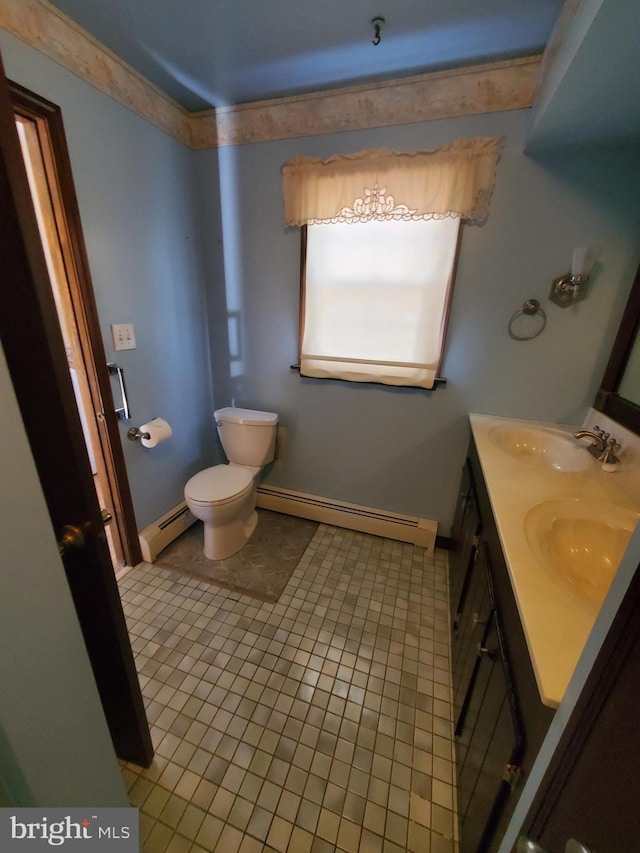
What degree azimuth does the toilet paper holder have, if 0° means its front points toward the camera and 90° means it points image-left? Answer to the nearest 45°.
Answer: approximately 315°

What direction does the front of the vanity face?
to the viewer's left

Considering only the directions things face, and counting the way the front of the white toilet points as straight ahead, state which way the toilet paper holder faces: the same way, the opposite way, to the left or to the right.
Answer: to the left

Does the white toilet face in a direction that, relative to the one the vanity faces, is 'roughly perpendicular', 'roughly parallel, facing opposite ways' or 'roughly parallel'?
roughly perpendicular

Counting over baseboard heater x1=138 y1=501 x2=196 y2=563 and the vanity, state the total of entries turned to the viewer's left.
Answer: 1

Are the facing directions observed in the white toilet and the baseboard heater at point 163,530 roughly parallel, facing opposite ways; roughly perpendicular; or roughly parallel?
roughly perpendicular

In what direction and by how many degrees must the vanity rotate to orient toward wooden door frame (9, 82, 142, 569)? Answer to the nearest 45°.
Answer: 0° — it already faces it

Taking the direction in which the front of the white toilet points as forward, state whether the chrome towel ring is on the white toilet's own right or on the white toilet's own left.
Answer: on the white toilet's own left

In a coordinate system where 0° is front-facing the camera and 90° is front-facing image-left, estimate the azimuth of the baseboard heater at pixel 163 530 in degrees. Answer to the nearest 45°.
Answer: approximately 315°

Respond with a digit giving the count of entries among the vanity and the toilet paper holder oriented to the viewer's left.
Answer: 1
